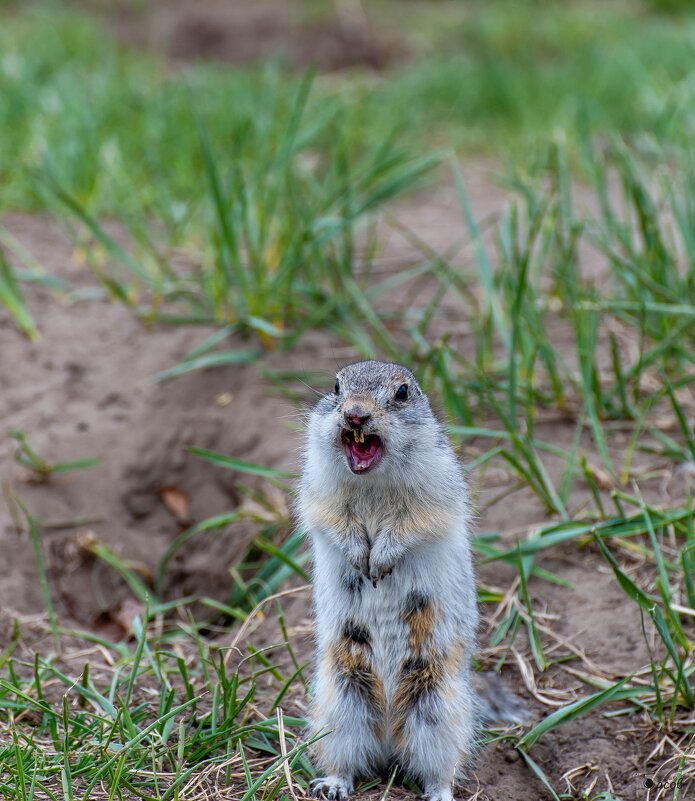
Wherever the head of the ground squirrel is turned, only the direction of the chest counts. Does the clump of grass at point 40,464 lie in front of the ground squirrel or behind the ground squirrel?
behind

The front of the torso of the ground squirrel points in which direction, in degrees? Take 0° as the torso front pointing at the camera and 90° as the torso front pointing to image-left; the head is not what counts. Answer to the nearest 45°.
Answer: approximately 0°
